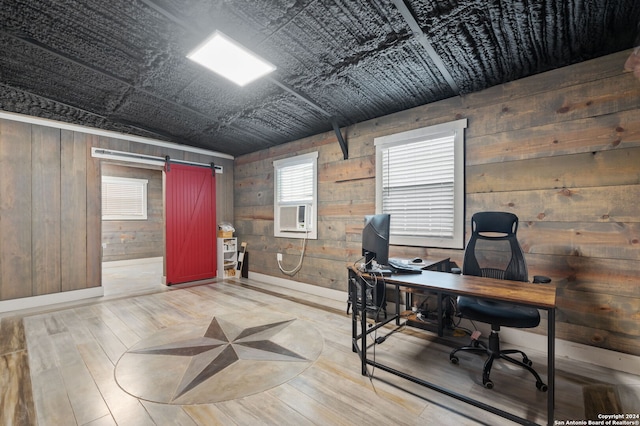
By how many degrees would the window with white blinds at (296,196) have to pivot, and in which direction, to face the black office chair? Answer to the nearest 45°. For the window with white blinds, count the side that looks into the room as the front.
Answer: approximately 90° to its left

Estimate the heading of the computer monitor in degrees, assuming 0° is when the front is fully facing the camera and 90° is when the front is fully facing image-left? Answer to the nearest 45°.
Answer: approximately 225°

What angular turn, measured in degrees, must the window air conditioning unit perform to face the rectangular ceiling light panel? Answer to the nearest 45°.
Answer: approximately 45° to its left

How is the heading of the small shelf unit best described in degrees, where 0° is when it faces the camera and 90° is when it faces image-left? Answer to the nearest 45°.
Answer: approximately 315°

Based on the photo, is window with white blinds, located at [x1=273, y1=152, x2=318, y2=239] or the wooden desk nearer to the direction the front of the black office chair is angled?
the wooden desk

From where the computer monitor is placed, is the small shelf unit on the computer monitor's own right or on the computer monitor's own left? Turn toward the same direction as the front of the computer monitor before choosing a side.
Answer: on the computer monitor's own left

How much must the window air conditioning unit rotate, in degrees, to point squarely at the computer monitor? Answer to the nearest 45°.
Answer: approximately 45° to its left

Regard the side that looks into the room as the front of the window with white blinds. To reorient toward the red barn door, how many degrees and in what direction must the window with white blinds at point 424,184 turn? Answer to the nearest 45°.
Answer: approximately 45° to its right

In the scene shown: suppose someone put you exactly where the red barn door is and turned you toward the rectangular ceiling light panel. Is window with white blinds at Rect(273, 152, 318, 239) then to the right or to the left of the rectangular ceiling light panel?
left

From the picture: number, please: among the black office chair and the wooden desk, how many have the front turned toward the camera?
1

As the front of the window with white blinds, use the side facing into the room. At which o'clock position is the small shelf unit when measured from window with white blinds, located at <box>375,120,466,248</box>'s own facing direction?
The small shelf unit is roughly at 2 o'clock from the window with white blinds.

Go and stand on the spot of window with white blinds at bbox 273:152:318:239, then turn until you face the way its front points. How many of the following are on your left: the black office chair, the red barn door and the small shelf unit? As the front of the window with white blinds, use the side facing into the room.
1
